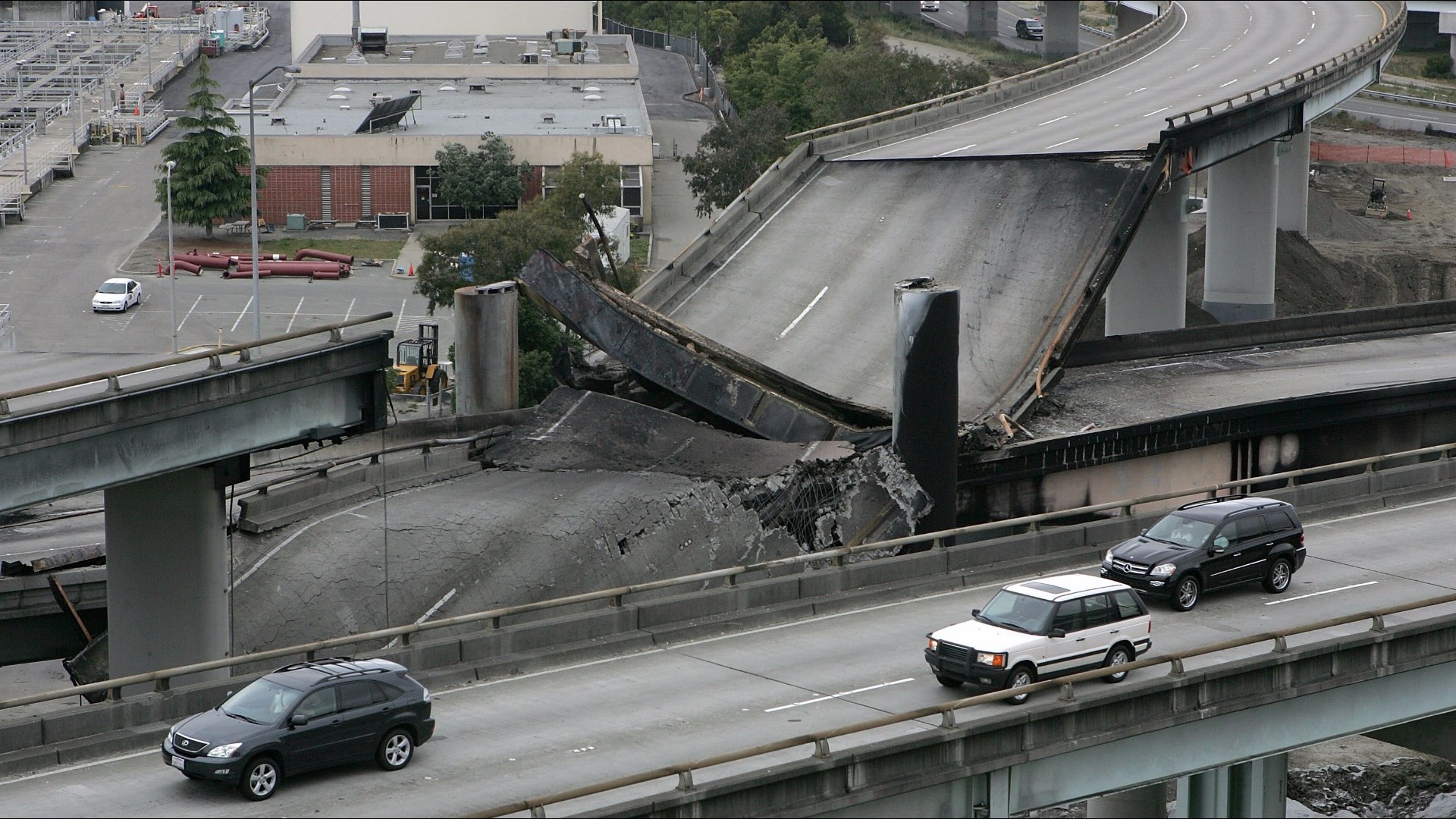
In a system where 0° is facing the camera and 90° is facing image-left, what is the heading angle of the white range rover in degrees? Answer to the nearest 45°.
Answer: approximately 45°

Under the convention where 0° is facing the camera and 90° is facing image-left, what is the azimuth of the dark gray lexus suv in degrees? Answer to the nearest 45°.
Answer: approximately 45°

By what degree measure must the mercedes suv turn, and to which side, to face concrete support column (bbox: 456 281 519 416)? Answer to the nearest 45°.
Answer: approximately 90° to its right

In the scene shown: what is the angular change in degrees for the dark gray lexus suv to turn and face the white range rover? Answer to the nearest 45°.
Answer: approximately 135° to its left

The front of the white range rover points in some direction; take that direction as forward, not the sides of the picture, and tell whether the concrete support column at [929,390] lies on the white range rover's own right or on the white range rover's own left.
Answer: on the white range rover's own right
